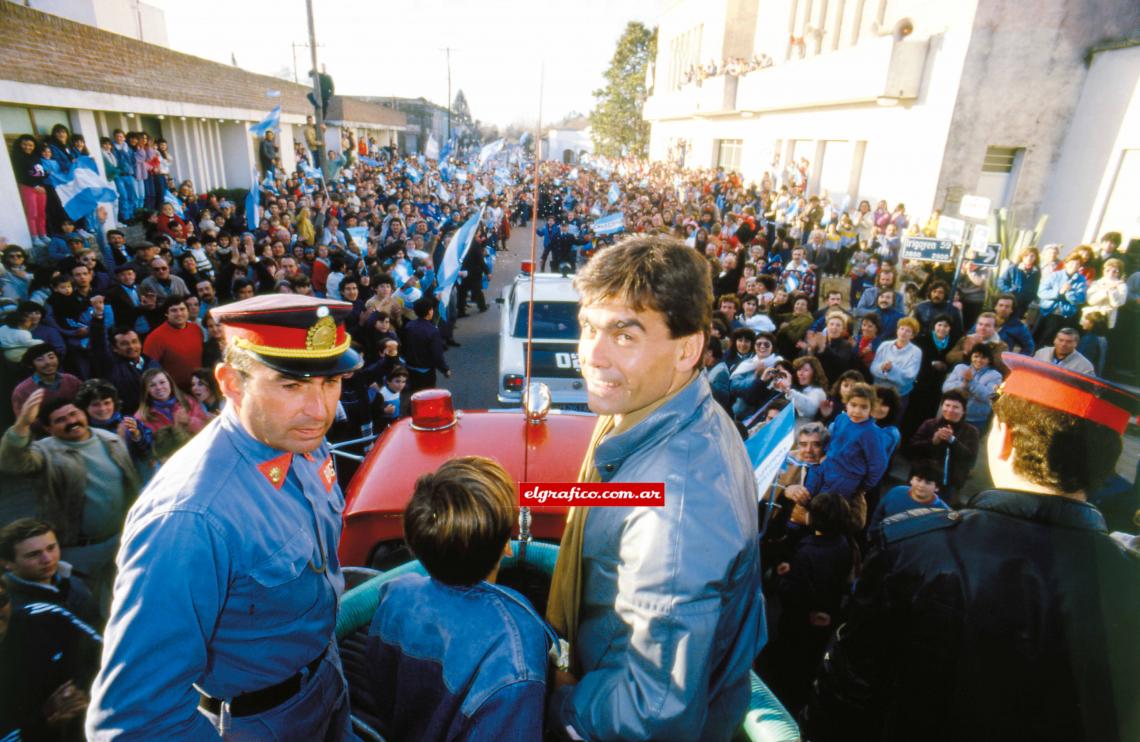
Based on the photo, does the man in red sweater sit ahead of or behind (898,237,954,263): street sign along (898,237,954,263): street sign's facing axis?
ahead

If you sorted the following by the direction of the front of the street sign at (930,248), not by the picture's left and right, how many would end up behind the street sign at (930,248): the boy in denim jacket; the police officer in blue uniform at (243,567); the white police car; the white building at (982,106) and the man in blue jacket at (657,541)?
1

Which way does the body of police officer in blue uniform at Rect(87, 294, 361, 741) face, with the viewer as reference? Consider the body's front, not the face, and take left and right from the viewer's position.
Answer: facing the viewer and to the right of the viewer

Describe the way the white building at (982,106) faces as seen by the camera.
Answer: facing the viewer and to the left of the viewer

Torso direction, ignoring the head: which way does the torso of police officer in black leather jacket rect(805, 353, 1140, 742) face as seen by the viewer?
away from the camera

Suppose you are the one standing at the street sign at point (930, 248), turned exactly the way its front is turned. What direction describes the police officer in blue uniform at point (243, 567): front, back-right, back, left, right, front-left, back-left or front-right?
front

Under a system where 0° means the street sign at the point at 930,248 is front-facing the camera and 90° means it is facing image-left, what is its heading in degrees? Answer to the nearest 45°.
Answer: approximately 0°

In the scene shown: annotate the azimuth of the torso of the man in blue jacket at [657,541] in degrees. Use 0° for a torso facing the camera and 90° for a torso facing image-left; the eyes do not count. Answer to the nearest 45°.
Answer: approximately 90°

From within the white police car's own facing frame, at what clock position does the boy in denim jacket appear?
The boy in denim jacket is roughly at 6 o'clock from the white police car.

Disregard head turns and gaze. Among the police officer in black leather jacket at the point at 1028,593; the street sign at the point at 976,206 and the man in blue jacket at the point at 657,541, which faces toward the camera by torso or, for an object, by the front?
the street sign

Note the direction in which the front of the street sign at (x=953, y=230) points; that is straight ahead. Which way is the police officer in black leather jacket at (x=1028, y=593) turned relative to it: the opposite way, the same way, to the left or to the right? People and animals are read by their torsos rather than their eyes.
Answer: the opposite way

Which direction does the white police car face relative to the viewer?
away from the camera

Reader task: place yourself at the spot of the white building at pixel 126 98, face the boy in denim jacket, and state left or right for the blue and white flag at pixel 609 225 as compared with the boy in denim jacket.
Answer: left

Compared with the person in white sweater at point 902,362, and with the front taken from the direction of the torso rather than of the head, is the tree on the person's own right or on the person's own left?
on the person's own right

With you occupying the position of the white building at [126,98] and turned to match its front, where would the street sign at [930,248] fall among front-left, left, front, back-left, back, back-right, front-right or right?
front

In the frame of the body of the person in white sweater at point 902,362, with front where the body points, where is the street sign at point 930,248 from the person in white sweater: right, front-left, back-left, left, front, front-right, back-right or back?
back-right

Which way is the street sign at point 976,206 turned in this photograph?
toward the camera

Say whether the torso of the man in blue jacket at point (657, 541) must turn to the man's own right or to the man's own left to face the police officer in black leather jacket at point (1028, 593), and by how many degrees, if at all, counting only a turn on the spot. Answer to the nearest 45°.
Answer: approximately 180°

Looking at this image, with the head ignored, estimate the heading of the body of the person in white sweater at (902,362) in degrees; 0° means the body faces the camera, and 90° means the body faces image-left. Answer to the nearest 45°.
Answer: approximately 45°
